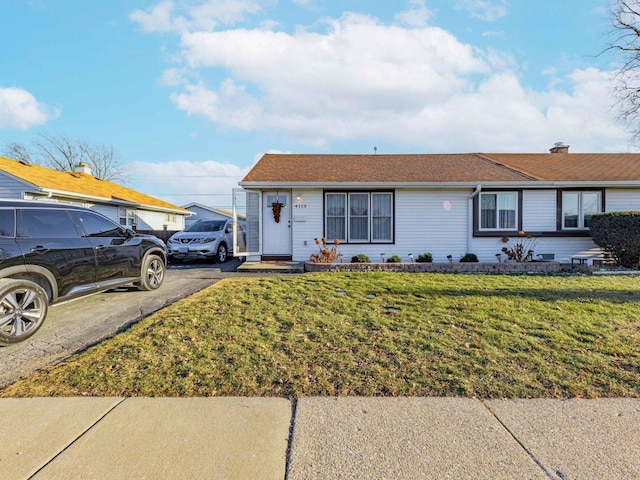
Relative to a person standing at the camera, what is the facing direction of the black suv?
facing away from the viewer and to the right of the viewer

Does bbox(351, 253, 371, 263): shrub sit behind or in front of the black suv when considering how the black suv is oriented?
in front

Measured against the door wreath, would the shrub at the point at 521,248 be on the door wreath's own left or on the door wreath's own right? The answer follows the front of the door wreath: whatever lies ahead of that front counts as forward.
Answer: on the door wreath's own left

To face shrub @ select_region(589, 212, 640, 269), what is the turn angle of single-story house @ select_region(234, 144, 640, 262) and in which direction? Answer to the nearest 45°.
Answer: approximately 90° to its left

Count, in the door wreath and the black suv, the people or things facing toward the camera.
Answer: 1

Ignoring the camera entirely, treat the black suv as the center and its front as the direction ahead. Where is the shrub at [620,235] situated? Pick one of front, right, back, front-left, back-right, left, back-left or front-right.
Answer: front-right

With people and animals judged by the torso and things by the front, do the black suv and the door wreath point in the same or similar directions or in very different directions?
very different directions

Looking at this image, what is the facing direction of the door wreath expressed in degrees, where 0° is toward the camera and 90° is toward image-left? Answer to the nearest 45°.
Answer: approximately 0°

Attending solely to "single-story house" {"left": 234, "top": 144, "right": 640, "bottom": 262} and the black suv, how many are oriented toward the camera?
1

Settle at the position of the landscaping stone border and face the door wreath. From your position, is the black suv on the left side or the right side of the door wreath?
left
